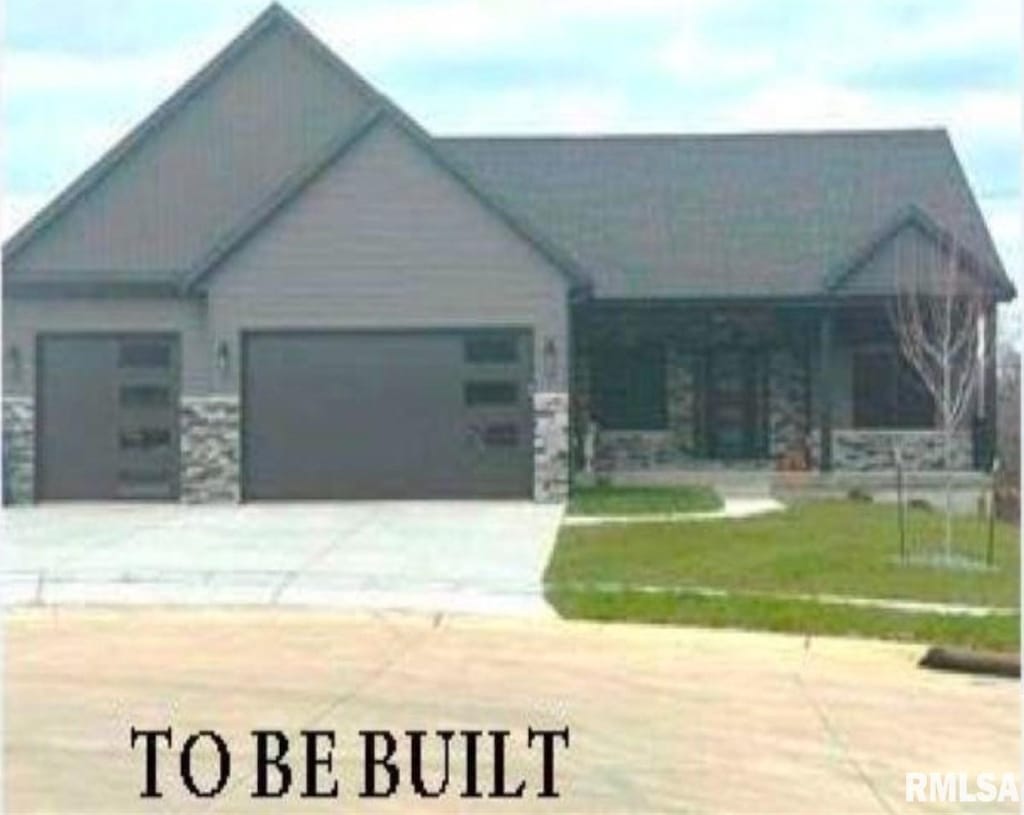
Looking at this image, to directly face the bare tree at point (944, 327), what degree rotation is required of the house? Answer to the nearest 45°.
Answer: approximately 90° to its left

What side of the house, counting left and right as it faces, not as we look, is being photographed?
front
